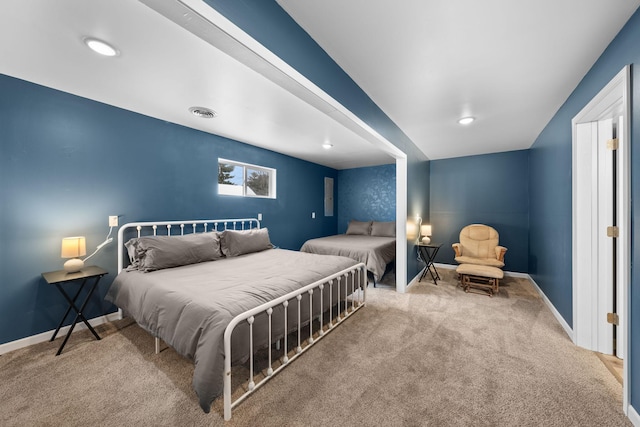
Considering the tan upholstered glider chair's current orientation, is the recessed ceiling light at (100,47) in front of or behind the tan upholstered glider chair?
in front

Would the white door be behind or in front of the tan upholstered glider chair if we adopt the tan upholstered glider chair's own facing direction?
in front

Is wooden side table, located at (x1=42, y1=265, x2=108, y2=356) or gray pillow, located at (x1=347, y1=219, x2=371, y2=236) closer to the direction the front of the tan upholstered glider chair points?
the wooden side table

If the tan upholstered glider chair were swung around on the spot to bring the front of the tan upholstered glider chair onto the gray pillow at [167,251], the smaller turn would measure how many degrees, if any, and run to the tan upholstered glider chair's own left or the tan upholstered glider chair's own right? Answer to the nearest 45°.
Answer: approximately 45° to the tan upholstered glider chair's own right

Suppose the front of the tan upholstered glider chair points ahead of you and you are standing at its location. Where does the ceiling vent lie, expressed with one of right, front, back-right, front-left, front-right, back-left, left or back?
front-right

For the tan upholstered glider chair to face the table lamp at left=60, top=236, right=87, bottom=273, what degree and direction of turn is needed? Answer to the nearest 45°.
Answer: approximately 45° to its right

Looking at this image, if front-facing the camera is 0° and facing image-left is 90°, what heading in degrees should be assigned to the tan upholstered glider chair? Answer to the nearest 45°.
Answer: approximately 0°

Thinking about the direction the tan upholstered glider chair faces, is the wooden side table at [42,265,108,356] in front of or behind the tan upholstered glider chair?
in front

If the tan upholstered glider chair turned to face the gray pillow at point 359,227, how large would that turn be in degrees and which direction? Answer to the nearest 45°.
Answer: approximately 90° to its right
